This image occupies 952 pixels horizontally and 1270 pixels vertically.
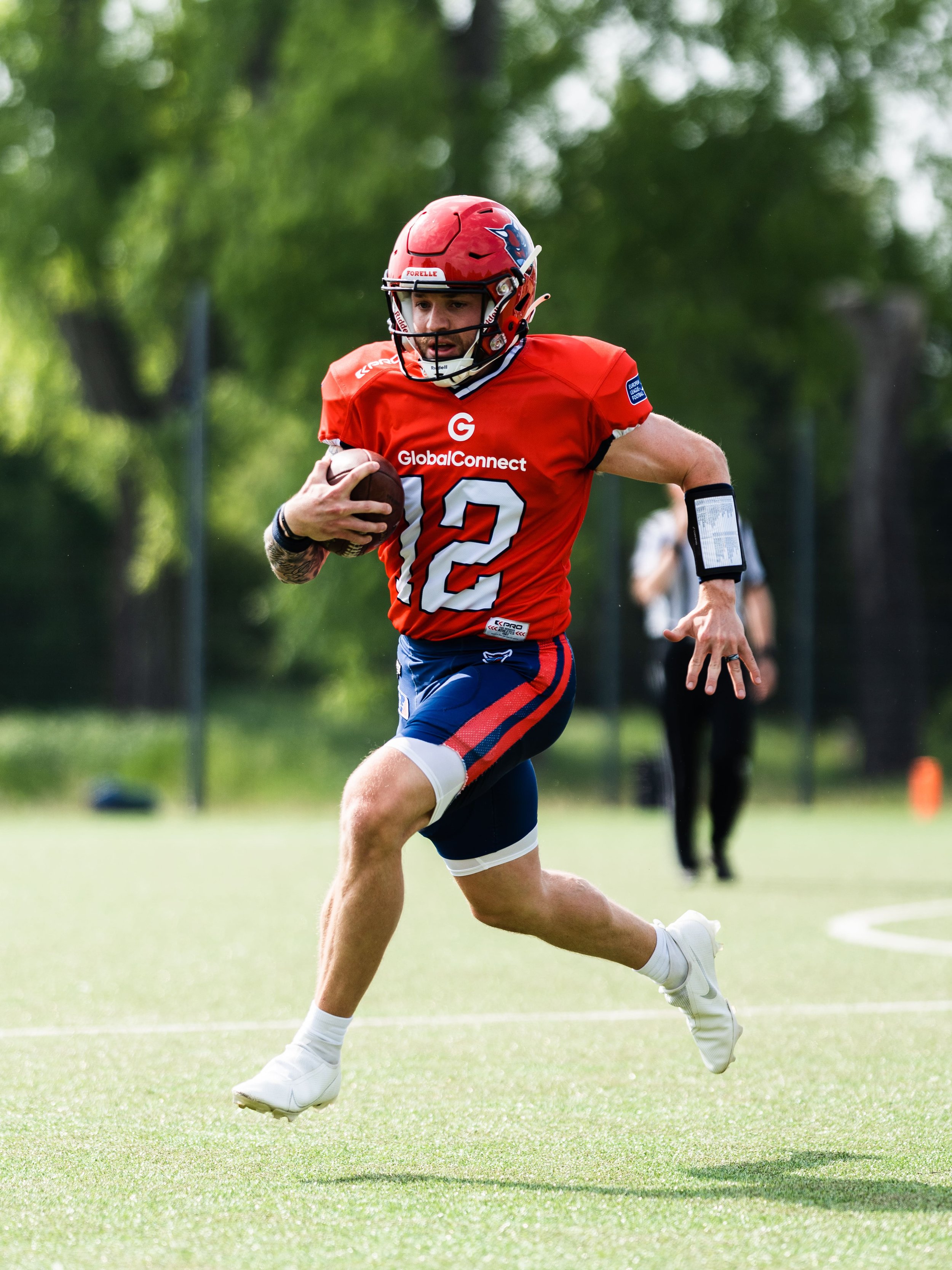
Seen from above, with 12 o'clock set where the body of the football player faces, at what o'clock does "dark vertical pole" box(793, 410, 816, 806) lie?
The dark vertical pole is roughly at 5 o'clock from the football player.

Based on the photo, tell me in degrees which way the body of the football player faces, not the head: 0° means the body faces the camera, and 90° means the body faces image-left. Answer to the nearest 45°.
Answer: approximately 45°

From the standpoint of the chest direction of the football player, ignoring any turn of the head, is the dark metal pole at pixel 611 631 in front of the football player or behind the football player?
behind

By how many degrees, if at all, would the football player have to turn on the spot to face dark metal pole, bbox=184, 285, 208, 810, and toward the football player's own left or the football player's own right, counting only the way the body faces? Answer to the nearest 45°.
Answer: approximately 135° to the football player's own right
